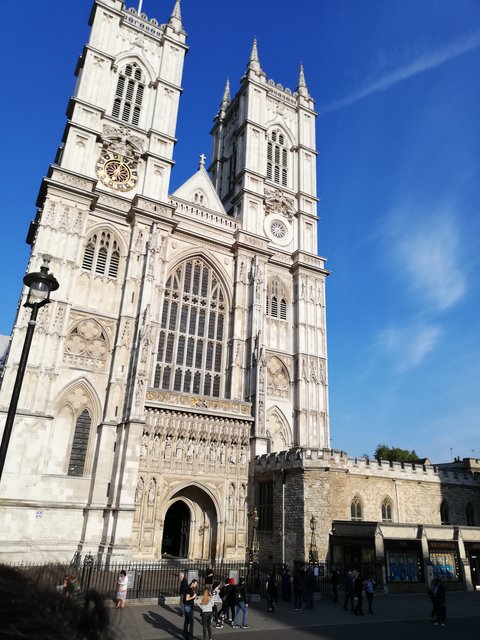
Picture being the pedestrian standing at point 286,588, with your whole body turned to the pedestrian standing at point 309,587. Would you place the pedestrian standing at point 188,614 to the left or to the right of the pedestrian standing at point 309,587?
right

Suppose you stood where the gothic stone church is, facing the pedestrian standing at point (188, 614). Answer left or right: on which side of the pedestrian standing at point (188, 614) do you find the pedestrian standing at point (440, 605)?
left

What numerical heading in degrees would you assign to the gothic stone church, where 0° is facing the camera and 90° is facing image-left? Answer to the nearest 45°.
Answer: approximately 315°
